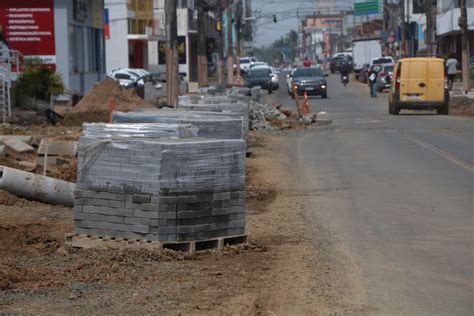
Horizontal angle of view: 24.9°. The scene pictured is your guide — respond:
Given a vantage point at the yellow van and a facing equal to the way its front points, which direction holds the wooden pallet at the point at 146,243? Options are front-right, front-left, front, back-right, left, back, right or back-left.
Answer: back

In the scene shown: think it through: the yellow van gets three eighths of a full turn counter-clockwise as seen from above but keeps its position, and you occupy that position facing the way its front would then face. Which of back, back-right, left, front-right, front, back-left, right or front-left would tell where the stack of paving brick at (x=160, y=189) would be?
front-left

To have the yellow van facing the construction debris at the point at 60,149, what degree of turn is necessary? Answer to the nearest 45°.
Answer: approximately 180°

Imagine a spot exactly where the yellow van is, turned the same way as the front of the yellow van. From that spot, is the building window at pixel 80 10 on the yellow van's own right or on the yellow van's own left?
on the yellow van's own left

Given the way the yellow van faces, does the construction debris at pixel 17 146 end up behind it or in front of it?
behind

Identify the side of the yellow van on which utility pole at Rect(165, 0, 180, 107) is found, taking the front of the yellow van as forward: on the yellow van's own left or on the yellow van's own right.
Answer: on the yellow van's own left

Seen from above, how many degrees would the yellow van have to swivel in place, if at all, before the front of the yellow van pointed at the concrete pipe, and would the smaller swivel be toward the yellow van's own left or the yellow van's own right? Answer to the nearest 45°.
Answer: approximately 180°

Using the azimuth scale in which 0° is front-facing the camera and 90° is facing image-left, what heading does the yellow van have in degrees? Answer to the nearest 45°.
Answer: approximately 180°

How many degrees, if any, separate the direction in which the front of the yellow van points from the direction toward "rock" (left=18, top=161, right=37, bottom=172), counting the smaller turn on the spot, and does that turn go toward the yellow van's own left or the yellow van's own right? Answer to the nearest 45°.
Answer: approximately 180°

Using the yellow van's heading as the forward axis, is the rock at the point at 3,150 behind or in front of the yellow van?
behind

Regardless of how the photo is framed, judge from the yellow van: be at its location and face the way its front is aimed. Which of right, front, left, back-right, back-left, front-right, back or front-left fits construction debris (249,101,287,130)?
back-left

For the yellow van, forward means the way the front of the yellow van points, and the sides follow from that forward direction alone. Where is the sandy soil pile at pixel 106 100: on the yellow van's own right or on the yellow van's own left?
on the yellow van's own left
